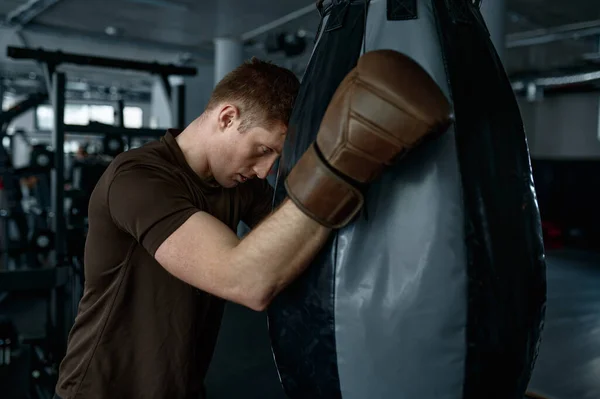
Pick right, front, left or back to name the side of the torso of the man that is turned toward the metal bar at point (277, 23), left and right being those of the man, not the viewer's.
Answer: left

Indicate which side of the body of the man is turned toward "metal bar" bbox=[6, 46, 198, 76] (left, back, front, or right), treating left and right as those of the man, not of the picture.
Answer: left

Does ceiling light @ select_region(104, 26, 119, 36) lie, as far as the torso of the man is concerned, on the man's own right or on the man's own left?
on the man's own left

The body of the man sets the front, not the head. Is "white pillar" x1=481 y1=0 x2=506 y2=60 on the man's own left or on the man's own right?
on the man's own left

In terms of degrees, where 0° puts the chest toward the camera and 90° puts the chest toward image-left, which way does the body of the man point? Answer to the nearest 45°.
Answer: approximately 270°
